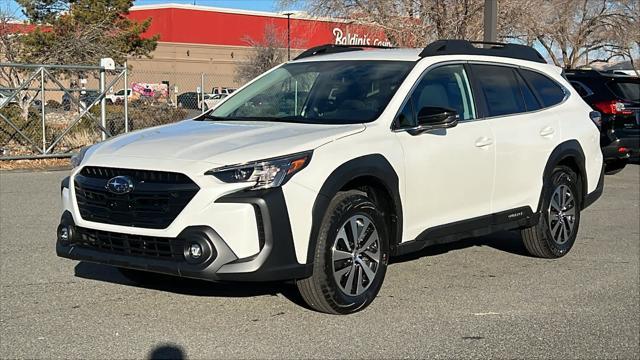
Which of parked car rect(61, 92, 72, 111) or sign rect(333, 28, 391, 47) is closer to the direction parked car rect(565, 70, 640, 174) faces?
the sign

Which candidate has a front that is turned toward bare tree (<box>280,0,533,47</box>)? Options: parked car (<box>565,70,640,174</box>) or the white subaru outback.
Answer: the parked car

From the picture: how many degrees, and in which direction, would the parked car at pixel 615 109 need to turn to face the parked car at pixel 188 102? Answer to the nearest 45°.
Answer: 0° — it already faces it

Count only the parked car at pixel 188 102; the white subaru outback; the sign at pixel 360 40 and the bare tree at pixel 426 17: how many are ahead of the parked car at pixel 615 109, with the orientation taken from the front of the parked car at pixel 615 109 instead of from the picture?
3

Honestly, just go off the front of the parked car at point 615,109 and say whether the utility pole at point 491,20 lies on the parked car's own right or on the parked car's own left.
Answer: on the parked car's own left

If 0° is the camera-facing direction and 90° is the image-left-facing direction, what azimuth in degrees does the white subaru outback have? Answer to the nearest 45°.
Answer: approximately 45°

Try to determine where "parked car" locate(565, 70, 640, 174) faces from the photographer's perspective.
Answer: facing away from the viewer and to the left of the viewer

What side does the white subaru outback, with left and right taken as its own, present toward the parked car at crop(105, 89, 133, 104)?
right

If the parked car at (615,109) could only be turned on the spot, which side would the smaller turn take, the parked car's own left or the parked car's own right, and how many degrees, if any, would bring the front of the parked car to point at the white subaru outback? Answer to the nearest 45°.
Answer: approximately 135° to the parked car's own left

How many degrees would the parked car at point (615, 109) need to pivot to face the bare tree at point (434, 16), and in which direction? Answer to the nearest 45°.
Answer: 0° — it already faces it

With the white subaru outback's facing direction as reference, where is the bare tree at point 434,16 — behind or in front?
behind

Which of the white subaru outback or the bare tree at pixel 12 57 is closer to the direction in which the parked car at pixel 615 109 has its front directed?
the bare tree

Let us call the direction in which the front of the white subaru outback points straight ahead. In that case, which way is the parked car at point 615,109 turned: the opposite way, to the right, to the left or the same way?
to the right
